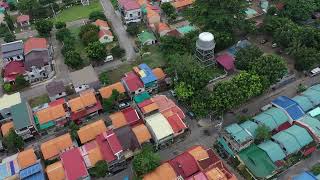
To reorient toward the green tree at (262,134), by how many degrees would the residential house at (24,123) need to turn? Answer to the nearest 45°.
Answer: approximately 45° to its left

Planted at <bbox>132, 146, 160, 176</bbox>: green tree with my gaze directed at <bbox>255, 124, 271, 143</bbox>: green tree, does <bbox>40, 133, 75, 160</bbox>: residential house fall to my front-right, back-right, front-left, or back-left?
back-left
